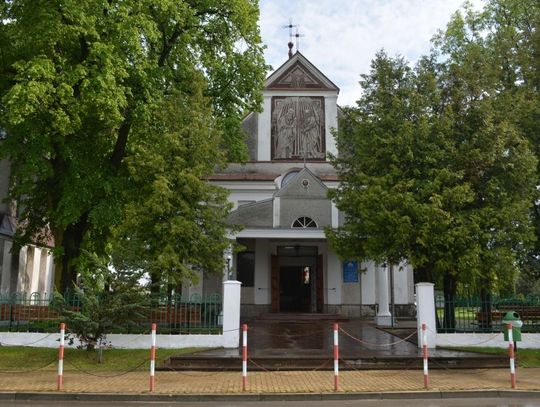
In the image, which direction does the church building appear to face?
toward the camera

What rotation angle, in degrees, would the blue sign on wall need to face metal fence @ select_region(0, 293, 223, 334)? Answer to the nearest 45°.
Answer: approximately 45° to its right

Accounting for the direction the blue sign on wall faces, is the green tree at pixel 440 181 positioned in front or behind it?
in front

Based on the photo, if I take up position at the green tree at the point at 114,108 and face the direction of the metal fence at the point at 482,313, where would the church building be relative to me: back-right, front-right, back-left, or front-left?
front-left

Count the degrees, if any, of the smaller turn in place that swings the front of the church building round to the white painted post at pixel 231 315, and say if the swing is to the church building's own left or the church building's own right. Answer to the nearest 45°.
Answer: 0° — it already faces it

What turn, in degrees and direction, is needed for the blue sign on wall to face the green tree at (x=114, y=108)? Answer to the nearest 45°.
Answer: approximately 45° to its right

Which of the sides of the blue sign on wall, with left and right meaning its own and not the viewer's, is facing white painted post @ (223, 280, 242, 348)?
front

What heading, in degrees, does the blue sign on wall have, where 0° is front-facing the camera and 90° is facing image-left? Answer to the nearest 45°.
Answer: approximately 0°

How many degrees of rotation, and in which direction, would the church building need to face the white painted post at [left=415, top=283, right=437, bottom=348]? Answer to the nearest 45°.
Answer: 0° — it already faces it

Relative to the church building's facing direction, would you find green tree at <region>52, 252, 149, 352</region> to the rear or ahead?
ahead
